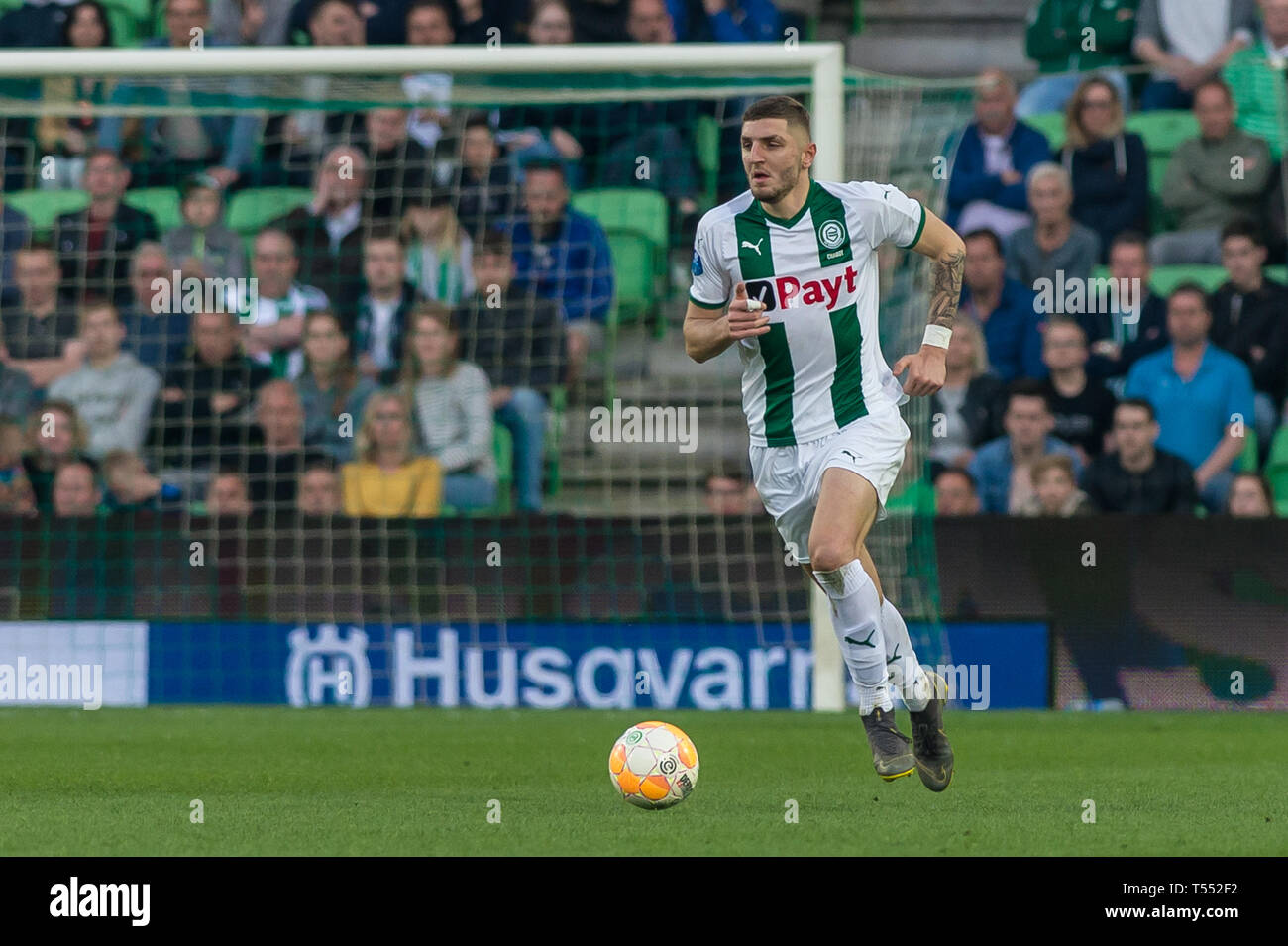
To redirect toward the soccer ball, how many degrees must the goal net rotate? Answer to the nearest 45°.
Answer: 0° — it already faces it

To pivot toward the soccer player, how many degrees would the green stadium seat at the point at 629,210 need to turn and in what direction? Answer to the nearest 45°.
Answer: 0° — it already faces them

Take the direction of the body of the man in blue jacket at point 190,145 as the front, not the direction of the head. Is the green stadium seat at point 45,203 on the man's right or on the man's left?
on the man's right

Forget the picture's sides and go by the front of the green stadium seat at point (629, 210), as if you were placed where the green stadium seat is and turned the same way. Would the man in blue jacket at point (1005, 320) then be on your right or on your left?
on your left

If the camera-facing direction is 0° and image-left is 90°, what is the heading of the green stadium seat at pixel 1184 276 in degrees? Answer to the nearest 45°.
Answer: approximately 0°

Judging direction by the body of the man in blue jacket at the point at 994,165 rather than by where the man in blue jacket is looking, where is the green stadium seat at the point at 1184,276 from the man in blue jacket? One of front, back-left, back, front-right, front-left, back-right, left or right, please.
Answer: left

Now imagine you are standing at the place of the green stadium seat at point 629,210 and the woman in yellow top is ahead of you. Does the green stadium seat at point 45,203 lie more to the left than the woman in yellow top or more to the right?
right

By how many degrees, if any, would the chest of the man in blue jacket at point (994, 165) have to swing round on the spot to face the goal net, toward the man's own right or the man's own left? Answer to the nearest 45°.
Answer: approximately 45° to the man's own right

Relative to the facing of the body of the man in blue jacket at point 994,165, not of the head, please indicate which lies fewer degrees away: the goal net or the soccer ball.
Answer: the soccer ball
